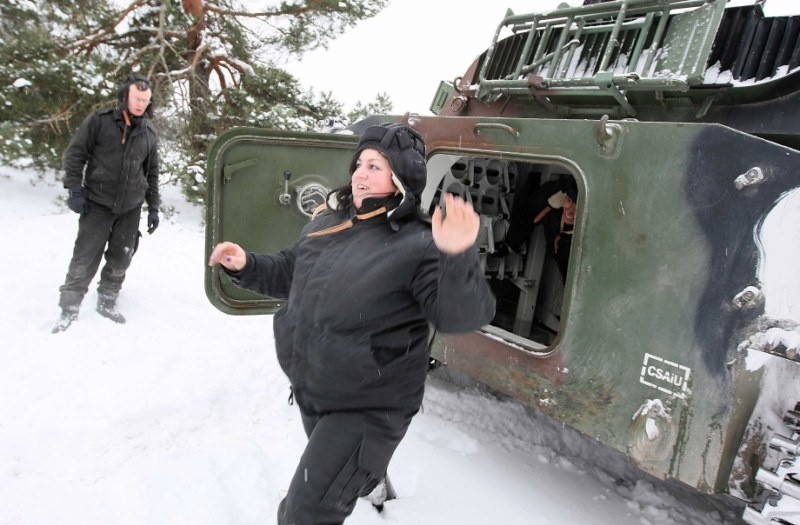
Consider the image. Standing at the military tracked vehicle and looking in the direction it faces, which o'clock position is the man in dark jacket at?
The man in dark jacket is roughly at 8 o'clock from the military tracked vehicle.

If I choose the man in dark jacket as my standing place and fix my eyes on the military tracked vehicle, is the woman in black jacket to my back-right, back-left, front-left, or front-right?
front-right

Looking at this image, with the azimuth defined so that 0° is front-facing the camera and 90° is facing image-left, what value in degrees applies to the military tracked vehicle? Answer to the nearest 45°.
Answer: approximately 225°

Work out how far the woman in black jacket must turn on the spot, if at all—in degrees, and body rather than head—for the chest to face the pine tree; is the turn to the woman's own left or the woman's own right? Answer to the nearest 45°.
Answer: approximately 90° to the woman's own right

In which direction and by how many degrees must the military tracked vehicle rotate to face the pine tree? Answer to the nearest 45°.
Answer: approximately 90° to its left

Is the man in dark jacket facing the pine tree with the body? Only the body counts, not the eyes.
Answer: no

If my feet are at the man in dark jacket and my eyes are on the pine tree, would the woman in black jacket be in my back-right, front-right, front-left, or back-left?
back-right

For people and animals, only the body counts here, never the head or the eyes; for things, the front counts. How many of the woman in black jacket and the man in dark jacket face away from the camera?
0

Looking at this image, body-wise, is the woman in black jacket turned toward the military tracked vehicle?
no

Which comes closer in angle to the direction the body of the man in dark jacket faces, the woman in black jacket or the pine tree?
the woman in black jacket

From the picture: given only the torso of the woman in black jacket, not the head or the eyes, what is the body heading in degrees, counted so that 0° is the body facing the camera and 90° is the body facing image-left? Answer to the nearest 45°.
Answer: approximately 45°

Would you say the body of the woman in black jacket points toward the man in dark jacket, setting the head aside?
no

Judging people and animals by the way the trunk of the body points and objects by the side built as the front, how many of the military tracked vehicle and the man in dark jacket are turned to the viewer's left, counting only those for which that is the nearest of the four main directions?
0

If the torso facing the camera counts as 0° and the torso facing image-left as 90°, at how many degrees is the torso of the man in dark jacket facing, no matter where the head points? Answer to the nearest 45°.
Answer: approximately 315°

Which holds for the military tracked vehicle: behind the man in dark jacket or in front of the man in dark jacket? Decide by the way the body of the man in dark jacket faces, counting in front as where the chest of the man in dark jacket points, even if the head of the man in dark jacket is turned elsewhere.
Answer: in front
